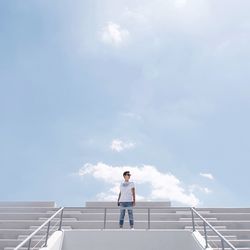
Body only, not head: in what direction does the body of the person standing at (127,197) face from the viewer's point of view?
toward the camera

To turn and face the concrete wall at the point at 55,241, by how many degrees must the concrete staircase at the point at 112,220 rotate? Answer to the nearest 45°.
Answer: approximately 45° to its right

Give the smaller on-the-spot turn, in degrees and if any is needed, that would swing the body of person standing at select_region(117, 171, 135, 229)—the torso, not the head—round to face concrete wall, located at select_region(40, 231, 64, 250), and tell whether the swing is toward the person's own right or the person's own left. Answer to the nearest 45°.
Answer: approximately 90° to the person's own right
